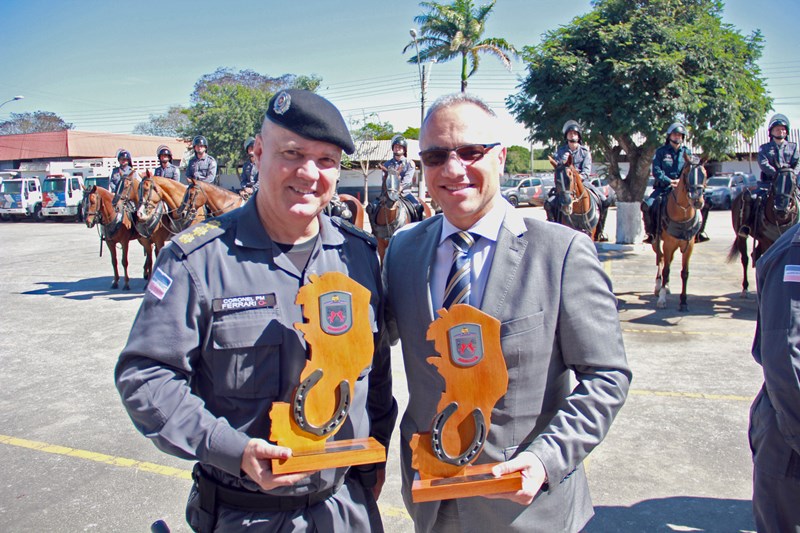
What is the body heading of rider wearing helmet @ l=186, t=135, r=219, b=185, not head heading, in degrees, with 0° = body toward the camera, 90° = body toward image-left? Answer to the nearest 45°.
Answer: approximately 45°

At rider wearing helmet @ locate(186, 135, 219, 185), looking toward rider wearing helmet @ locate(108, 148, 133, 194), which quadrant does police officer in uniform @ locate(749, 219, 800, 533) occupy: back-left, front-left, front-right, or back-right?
back-left

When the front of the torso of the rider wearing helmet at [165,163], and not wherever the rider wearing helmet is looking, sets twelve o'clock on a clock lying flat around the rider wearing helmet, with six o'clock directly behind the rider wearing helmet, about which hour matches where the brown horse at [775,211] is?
The brown horse is roughly at 9 o'clock from the rider wearing helmet.

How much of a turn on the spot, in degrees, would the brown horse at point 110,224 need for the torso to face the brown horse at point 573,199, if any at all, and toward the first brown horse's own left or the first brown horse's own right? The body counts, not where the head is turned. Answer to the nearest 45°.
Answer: approximately 90° to the first brown horse's own left

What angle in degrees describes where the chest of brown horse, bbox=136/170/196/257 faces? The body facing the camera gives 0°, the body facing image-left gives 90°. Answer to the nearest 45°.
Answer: approximately 45°

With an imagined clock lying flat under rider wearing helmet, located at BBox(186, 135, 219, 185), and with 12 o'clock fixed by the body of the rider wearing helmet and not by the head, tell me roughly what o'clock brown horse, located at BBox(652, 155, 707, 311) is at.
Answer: The brown horse is roughly at 9 o'clock from the rider wearing helmet.

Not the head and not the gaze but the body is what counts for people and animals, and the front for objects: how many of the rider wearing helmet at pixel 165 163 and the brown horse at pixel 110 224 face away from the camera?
0
